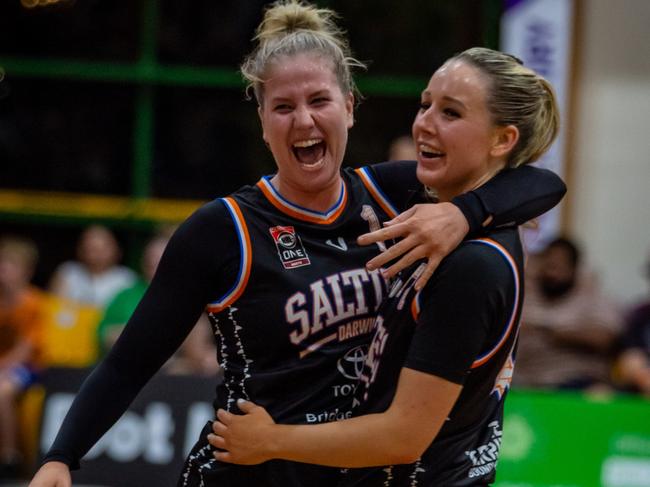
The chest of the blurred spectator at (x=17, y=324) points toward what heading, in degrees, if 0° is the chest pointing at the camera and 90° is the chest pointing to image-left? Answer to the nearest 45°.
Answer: approximately 45°

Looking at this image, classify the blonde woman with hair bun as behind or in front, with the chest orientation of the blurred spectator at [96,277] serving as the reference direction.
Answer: in front

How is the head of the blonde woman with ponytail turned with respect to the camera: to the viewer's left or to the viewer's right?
to the viewer's left

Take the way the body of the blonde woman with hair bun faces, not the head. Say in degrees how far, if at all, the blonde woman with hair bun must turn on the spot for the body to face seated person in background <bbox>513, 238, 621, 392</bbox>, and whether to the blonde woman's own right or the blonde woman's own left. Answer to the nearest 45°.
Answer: approximately 90° to the blonde woman's own left

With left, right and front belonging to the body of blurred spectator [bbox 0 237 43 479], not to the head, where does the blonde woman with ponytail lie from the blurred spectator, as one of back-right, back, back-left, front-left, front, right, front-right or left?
front-left

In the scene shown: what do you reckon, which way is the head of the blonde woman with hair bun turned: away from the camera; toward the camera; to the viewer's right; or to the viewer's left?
toward the camera

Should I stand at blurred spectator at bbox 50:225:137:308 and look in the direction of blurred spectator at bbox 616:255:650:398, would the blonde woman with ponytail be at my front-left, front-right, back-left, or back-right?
front-right

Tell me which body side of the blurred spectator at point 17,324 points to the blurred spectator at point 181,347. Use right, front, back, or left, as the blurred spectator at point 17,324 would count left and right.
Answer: left

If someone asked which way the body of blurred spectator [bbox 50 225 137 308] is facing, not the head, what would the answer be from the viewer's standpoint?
toward the camera

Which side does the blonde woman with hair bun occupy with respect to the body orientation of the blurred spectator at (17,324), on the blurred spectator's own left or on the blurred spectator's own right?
on the blurred spectator's own left

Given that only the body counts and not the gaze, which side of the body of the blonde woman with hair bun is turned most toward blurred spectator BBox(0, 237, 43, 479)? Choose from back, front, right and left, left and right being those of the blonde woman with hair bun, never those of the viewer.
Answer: back

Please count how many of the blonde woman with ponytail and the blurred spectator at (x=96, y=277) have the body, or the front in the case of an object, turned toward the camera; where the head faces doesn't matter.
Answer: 1
